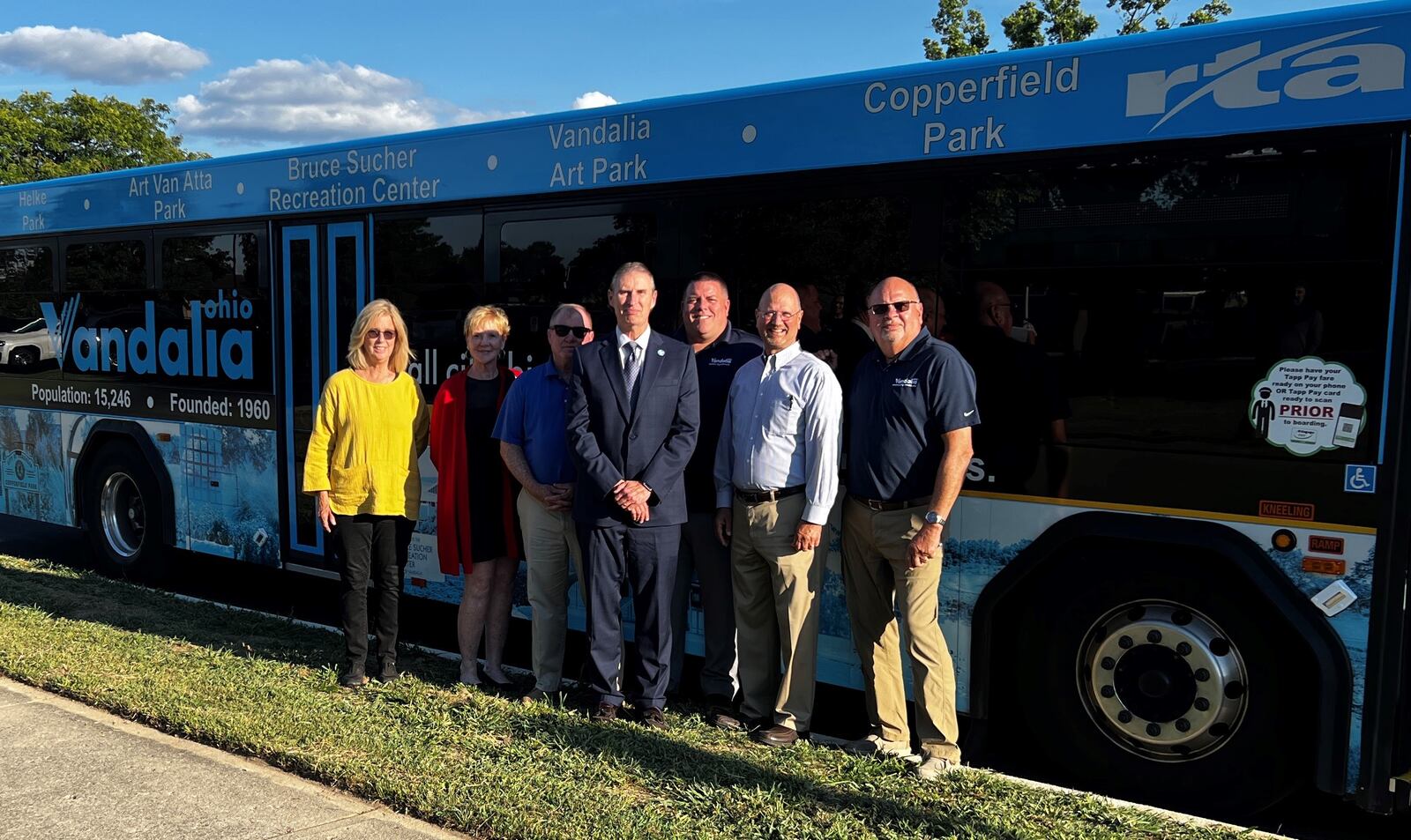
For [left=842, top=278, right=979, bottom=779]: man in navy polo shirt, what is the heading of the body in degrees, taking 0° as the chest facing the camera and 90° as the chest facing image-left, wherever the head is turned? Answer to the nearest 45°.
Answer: approximately 45°

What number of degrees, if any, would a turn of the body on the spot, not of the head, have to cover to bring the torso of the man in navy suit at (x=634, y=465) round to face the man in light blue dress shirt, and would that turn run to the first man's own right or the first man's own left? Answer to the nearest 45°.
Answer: approximately 90° to the first man's own left

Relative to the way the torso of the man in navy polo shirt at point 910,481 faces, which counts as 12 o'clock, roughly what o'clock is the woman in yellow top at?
The woman in yellow top is roughly at 2 o'clock from the man in navy polo shirt.

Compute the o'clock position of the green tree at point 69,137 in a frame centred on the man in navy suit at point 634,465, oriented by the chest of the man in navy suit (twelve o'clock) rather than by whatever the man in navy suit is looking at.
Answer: The green tree is roughly at 5 o'clock from the man in navy suit.

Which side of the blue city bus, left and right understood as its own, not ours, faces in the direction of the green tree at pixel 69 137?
back

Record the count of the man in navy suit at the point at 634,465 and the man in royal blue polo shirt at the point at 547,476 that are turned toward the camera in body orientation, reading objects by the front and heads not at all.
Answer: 2

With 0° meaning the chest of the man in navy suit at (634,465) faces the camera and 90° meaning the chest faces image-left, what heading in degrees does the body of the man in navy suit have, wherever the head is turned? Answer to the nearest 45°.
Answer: approximately 0°

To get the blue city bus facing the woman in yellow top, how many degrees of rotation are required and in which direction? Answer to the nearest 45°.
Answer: approximately 135° to its right

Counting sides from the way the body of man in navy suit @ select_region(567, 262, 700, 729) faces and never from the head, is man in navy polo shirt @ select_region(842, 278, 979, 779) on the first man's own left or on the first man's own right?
on the first man's own left

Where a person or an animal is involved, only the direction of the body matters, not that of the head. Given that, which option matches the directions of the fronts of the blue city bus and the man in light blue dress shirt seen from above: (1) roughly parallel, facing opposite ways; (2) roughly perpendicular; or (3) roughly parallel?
roughly perpendicular
